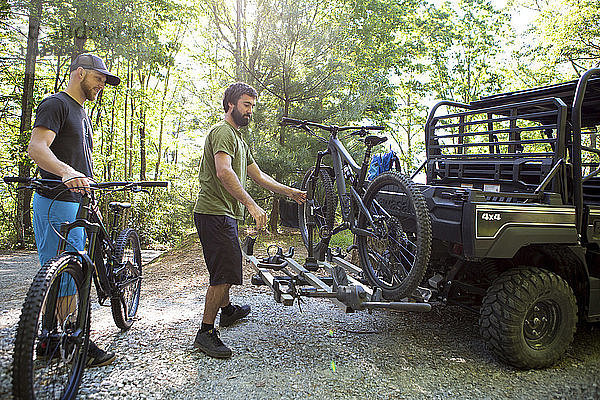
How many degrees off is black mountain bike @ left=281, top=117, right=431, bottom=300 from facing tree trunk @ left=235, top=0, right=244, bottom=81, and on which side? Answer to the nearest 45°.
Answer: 0° — it already faces it

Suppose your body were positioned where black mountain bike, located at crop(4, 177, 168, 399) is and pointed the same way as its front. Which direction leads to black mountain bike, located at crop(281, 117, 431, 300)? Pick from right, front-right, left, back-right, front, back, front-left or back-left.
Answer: back-left

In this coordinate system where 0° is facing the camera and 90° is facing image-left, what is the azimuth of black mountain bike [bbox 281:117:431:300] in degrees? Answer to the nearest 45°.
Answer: approximately 135°

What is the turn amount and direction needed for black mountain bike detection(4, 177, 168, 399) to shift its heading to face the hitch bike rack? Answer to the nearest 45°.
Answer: approximately 135° to its left

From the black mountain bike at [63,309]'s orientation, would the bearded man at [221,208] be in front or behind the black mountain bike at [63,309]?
behind

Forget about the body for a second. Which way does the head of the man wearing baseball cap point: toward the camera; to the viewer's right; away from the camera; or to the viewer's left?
to the viewer's right

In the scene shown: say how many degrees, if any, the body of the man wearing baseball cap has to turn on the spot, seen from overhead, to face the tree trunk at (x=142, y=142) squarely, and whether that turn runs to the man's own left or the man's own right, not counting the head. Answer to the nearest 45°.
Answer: approximately 90° to the man's own left

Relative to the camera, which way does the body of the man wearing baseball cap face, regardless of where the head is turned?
to the viewer's right

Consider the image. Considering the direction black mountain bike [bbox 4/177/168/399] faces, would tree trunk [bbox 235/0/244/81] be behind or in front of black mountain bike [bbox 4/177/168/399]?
behind

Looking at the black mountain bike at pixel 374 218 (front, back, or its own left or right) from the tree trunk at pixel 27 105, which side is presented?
front

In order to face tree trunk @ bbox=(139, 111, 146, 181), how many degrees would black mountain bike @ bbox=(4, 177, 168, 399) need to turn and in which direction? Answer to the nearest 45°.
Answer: approximately 135° to its right
